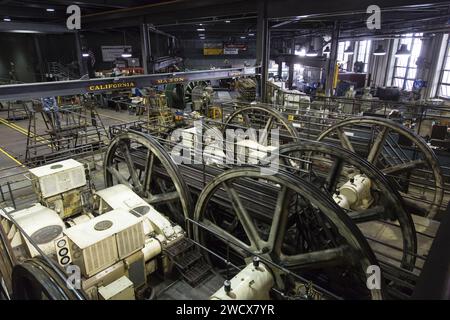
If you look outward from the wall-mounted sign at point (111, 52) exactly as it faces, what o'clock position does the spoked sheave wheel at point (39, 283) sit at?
The spoked sheave wheel is roughly at 12 o'clock from the wall-mounted sign.

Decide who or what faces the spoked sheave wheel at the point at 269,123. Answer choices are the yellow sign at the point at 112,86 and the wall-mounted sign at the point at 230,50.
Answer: the wall-mounted sign

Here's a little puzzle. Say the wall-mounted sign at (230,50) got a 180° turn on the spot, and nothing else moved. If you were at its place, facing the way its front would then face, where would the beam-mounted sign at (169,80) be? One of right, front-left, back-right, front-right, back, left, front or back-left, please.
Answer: back

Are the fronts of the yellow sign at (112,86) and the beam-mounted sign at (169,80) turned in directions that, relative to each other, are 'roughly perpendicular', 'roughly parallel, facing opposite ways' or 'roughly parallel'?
roughly parallel

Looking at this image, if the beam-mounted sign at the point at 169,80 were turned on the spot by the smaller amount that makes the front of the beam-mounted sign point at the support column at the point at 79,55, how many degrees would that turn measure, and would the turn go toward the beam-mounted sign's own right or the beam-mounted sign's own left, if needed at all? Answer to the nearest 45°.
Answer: approximately 135° to the beam-mounted sign's own right

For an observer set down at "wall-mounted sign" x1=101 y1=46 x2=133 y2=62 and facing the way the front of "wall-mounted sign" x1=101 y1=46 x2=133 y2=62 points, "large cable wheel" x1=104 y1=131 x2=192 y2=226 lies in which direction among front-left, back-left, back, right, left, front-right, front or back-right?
front

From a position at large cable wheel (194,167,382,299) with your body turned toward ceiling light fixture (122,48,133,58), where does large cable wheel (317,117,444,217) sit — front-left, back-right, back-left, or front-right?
front-right

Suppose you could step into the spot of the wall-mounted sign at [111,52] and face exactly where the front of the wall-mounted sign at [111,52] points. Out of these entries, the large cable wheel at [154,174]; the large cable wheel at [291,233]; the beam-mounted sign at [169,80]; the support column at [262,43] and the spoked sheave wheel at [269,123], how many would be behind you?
0

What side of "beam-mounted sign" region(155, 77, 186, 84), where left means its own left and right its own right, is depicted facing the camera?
front

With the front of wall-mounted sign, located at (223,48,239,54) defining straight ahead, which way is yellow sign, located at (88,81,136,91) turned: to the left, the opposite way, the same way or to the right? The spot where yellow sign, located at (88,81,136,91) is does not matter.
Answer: the same way

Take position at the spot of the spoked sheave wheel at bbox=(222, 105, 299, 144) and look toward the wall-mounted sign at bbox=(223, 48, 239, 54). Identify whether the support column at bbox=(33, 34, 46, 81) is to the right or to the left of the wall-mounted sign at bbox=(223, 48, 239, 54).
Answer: left

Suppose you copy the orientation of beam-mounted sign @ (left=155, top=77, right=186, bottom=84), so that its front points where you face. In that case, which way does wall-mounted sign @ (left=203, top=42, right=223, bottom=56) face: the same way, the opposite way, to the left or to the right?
the same way

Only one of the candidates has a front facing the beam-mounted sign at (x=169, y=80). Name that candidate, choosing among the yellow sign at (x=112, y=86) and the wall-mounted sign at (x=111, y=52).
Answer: the wall-mounted sign at (x=111, y=52)

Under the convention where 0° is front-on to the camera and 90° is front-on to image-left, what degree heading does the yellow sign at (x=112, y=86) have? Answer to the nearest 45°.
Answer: approximately 0°

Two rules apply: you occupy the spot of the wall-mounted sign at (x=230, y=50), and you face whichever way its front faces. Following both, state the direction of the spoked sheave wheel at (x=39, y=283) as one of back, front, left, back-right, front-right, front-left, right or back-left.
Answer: front

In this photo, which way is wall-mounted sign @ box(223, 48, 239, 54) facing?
toward the camera

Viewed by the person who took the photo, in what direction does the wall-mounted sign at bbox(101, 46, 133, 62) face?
facing the viewer

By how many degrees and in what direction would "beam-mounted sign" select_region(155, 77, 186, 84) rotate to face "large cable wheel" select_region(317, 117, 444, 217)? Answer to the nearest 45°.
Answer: approximately 45° to its left
